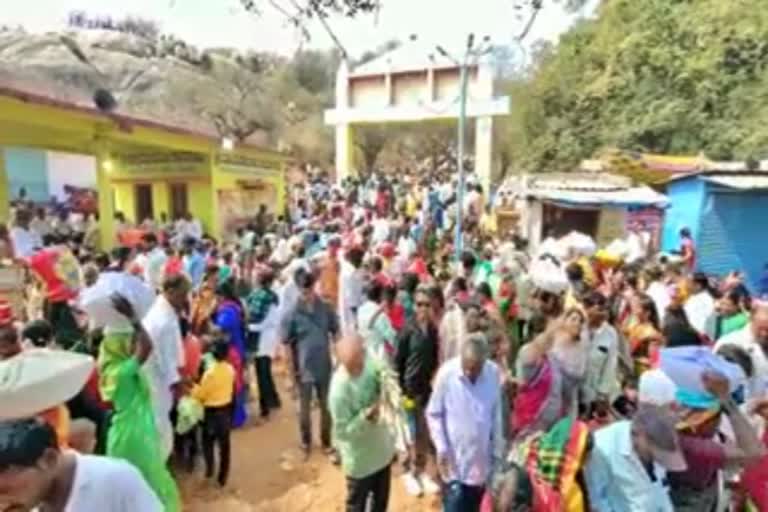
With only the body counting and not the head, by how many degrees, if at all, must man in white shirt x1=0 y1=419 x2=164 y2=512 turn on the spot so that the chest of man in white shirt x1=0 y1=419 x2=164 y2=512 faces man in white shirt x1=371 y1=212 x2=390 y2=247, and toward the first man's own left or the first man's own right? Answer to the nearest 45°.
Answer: approximately 135° to the first man's own right

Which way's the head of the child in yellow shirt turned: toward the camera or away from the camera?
away from the camera

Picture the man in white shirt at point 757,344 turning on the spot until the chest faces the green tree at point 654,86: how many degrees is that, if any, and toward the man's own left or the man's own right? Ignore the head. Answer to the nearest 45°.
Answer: approximately 180°

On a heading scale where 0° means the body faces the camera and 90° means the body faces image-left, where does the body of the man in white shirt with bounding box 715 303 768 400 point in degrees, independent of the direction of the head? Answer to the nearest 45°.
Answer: approximately 0°

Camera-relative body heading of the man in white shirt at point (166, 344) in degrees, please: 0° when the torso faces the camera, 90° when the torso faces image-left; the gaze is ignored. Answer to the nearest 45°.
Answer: approximately 270°
